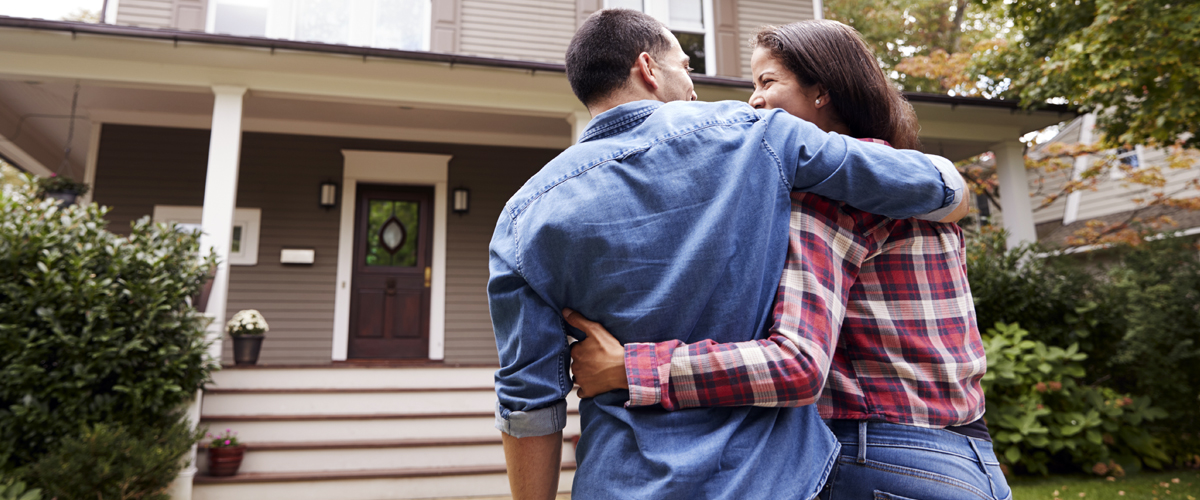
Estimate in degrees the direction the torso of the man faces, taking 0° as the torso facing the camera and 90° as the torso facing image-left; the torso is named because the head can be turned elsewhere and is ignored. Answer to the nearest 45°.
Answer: approximately 180°

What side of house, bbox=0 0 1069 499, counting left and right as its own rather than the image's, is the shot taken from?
front

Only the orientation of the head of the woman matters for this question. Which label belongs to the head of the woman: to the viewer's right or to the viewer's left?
to the viewer's left

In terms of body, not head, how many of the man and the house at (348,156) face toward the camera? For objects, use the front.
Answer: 1

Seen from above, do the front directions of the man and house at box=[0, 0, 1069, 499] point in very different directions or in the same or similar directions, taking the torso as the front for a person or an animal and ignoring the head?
very different directions

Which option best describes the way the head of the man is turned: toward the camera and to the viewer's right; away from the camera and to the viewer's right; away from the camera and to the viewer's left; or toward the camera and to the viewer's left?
away from the camera and to the viewer's right

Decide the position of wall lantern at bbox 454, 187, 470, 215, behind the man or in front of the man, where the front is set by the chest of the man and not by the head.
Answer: in front

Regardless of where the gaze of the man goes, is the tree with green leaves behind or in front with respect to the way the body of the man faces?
in front

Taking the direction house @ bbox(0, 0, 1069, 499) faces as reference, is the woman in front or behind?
in front

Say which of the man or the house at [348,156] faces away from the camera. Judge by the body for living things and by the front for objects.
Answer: the man

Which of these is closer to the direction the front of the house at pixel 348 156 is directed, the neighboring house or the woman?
the woman
